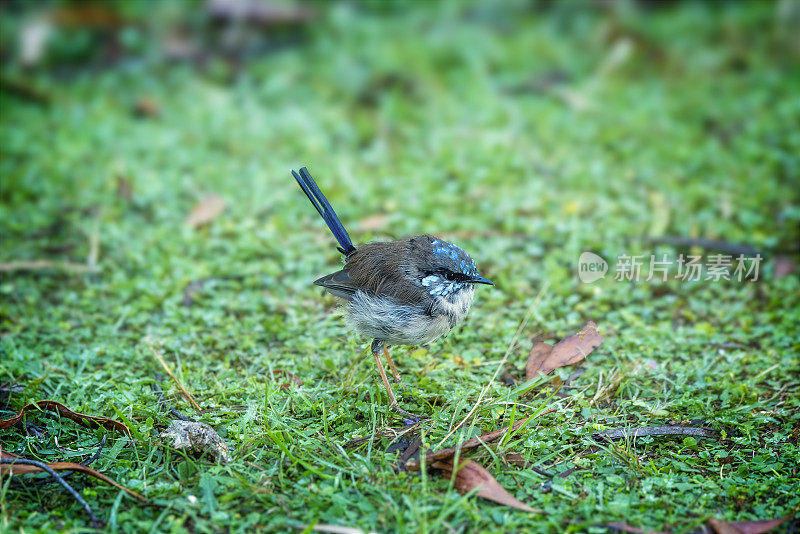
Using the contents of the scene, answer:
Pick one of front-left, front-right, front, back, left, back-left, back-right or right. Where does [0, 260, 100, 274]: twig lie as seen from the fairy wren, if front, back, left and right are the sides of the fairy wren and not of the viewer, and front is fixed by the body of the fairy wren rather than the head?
back-left

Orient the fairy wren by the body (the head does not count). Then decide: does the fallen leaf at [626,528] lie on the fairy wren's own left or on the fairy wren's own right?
on the fairy wren's own right

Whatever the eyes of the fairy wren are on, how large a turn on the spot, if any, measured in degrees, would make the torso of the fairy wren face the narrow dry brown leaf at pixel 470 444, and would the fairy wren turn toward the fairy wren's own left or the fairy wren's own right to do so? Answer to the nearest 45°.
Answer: approximately 90° to the fairy wren's own right

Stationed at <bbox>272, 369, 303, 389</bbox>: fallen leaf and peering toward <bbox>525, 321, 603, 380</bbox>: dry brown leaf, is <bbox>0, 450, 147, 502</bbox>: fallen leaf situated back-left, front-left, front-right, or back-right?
back-right

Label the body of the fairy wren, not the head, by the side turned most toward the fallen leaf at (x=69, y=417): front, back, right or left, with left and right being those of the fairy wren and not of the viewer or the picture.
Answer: back

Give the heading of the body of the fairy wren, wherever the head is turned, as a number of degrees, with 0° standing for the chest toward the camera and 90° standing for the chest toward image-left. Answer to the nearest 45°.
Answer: approximately 270°

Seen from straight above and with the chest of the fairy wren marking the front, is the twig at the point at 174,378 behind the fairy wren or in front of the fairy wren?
behind

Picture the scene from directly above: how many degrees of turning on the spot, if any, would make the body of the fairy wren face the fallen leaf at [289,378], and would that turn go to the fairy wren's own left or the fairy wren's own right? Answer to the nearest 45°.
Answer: approximately 180°

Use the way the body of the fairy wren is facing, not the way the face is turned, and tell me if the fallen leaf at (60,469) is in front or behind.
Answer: behind
